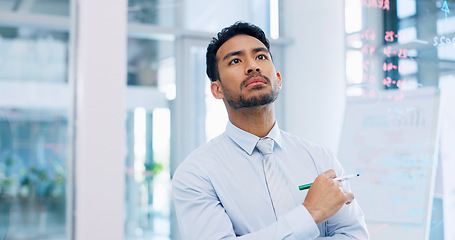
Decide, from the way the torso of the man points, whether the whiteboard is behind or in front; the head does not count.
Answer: behind

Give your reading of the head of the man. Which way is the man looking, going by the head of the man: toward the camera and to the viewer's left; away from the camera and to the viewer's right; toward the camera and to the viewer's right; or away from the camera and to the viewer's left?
toward the camera and to the viewer's right

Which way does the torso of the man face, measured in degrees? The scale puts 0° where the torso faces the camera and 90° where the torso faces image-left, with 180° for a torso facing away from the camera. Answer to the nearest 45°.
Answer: approximately 0°

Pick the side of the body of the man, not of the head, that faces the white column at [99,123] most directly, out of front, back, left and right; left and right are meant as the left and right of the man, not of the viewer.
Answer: back
